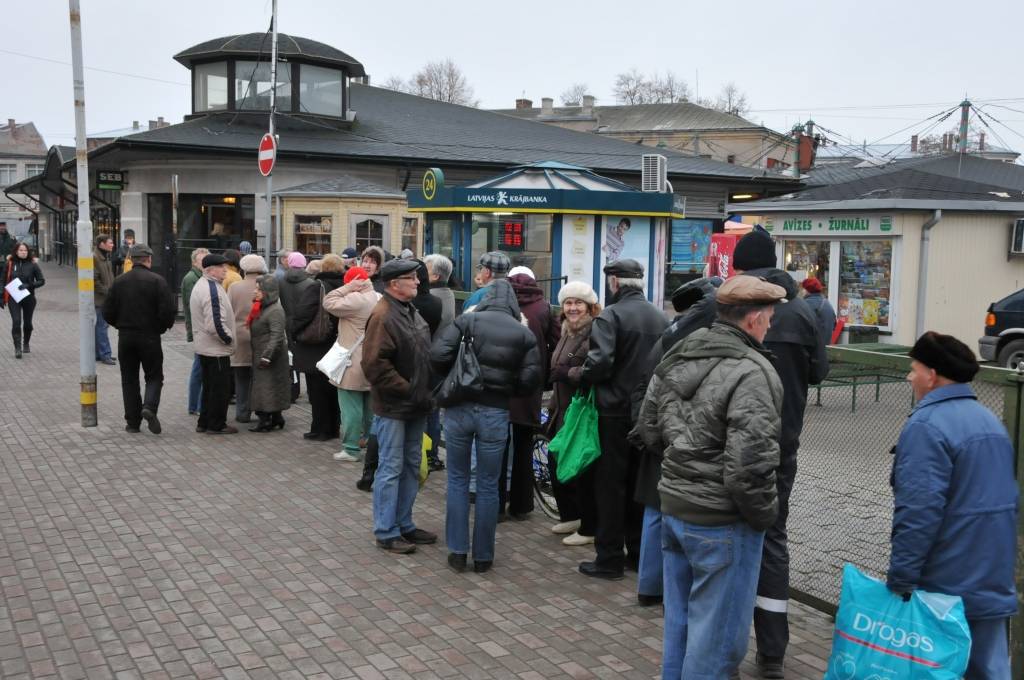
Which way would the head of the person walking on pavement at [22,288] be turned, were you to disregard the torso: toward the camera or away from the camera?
toward the camera

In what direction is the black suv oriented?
to the viewer's left

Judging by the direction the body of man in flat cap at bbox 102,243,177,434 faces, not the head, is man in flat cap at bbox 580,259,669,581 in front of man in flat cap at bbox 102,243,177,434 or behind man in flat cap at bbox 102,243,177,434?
behind

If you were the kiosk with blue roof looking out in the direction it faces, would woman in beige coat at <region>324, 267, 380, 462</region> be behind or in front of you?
in front

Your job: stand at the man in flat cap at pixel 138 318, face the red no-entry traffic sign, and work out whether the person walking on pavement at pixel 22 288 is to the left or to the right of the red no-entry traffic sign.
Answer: left

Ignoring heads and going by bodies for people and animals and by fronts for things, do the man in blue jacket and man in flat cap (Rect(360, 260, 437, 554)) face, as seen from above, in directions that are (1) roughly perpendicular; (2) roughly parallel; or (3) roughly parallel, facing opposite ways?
roughly perpendicular

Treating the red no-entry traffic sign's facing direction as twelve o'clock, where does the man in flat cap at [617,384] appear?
The man in flat cap is roughly at 10 o'clock from the red no-entry traffic sign.

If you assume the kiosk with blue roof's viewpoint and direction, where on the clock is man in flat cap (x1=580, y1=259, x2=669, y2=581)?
The man in flat cap is roughly at 12 o'clock from the kiosk with blue roof.

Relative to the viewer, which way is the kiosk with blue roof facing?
toward the camera

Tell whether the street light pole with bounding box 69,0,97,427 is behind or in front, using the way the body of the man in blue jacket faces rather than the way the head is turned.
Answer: in front

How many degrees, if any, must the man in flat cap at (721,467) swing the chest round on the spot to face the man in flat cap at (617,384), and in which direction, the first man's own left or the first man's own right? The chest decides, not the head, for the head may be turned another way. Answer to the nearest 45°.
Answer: approximately 45° to the first man's own left

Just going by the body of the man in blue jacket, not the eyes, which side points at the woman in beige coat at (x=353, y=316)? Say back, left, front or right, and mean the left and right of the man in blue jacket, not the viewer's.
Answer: front

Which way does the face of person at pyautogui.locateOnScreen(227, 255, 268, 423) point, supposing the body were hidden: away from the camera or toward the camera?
away from the camera

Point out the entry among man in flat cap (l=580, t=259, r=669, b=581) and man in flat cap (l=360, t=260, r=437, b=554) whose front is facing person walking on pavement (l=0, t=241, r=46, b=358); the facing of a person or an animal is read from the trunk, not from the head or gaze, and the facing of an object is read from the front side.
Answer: man in flat cap (l=580, t=259, r=669, b=581)

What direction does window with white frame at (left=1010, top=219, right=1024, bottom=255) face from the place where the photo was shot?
facing the viewer

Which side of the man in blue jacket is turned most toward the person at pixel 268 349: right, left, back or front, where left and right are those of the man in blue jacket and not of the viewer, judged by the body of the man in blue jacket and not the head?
front
